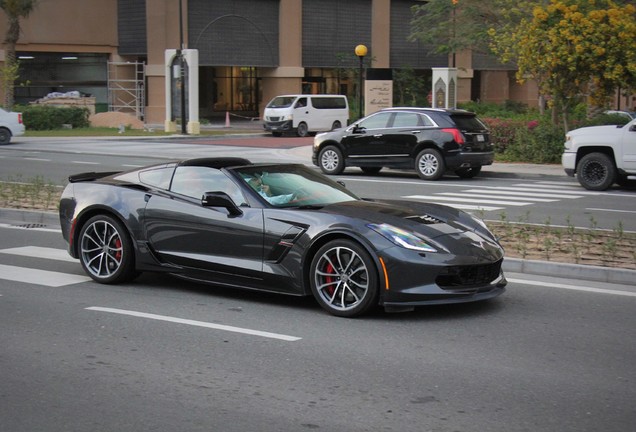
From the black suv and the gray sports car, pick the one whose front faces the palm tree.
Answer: the black suv

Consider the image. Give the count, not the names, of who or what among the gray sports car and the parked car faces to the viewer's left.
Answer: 1

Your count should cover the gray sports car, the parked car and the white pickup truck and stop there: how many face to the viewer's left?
2

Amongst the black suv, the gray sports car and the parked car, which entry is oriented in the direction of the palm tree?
the black suv

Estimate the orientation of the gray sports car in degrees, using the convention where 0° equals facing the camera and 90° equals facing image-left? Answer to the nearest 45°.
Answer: approximately 315°

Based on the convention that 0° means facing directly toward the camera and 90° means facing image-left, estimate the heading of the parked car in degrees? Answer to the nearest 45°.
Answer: approximately 90°

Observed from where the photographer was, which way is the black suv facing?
facing away from the viewer and to the left of the viewer

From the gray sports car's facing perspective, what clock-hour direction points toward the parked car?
The parked car is roughly at 7 o'clock from the gray sports car.

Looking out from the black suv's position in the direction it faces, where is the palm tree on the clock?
The palm tree is roughly at 12 o'clock from the black suv.

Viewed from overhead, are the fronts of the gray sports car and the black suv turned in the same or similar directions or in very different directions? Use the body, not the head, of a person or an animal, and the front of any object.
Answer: very different directions

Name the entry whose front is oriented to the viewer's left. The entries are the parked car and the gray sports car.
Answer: the parked car

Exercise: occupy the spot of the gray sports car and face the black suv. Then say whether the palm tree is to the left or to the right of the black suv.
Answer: left

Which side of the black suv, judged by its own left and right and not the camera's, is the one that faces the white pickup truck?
back

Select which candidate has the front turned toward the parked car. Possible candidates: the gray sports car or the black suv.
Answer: the black suv

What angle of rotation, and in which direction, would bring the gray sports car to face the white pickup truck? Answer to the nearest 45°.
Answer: approximately 90° to its left

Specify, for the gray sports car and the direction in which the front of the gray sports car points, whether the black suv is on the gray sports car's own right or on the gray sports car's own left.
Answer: on the gray sports car's own left

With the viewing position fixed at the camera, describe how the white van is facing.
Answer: facing the viewer and to the left of the viewer

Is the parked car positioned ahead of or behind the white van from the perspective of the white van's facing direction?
ahead
